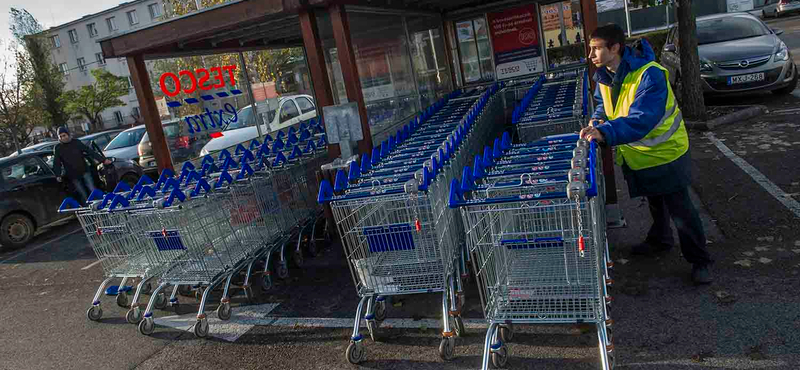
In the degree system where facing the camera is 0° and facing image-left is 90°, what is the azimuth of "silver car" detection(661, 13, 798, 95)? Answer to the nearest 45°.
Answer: approximately 315°

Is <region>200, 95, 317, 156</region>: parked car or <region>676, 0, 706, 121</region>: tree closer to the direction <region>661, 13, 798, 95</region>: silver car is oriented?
the tree

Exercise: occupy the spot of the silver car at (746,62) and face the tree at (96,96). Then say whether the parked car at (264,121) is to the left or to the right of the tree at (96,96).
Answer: left

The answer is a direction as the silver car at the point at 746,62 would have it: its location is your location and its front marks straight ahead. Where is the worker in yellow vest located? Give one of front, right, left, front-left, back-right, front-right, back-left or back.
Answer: front-right

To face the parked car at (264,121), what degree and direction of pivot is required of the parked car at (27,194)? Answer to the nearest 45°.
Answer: approximately 90° to its right

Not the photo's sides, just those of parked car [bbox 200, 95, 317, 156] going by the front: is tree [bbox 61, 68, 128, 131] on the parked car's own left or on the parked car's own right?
on the parked car's own right

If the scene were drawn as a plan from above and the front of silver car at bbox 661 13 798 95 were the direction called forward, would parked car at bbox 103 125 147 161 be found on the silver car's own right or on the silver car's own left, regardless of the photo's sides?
on the silver car's own right

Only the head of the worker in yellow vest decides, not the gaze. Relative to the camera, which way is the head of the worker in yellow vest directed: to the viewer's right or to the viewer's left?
to the viewer's left

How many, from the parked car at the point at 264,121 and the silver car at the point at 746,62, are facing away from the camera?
0
